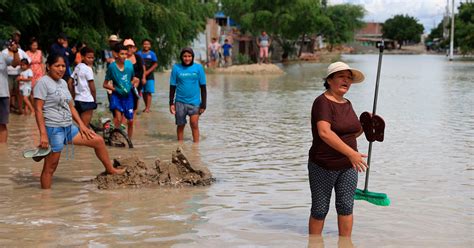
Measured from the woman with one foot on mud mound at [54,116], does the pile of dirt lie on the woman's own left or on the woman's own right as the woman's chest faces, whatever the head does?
on the woman's own left

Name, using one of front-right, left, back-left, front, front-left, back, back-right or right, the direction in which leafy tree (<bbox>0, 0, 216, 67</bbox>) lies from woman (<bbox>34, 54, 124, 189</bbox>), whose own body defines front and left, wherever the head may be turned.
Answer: back-left

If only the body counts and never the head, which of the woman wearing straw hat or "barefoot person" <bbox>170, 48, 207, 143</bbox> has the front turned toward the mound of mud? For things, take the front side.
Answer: the barefoot person

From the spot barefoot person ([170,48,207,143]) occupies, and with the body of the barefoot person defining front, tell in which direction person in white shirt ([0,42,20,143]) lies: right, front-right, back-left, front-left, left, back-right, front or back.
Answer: right

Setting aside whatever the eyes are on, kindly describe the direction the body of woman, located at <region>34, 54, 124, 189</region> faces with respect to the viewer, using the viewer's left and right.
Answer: facing the viewer and to the right of the viewer

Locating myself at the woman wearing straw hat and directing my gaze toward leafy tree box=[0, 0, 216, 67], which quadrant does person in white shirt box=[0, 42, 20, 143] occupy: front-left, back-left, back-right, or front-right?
front-left

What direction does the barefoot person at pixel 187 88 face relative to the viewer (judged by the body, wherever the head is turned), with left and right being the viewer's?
facing the viewer

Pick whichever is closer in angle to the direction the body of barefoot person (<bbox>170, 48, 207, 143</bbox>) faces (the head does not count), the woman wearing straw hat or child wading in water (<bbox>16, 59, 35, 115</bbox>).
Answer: the woman wearing straw hat

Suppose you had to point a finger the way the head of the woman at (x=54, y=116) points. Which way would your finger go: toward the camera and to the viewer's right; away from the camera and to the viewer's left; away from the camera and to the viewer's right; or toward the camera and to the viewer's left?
toward the camera and to the viewer's right
